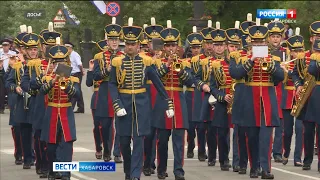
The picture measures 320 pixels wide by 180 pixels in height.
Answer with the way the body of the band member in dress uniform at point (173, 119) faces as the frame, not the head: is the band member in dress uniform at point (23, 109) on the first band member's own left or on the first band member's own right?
on the first band member's own right

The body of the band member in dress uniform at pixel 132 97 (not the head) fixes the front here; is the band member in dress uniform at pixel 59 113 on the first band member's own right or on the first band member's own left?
on the first band member's own right

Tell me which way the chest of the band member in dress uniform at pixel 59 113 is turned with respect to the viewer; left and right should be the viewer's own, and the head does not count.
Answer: facing the viewer

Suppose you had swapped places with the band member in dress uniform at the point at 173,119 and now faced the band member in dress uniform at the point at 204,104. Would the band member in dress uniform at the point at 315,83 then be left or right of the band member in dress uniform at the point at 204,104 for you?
right

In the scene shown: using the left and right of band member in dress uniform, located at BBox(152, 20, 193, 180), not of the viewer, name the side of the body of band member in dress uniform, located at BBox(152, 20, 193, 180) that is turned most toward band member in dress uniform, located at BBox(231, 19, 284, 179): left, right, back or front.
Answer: left

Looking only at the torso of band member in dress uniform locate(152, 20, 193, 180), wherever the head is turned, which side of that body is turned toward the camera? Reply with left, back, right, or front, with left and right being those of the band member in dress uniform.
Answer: front

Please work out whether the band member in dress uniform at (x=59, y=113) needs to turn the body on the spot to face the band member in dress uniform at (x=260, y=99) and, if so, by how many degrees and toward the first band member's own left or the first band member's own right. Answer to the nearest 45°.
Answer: approximately 90° to the first band member's own left

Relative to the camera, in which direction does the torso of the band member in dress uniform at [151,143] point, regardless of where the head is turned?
toward the camera

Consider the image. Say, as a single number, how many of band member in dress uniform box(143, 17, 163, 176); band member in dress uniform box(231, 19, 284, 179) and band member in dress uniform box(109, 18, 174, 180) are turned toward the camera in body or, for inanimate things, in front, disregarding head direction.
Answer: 3
